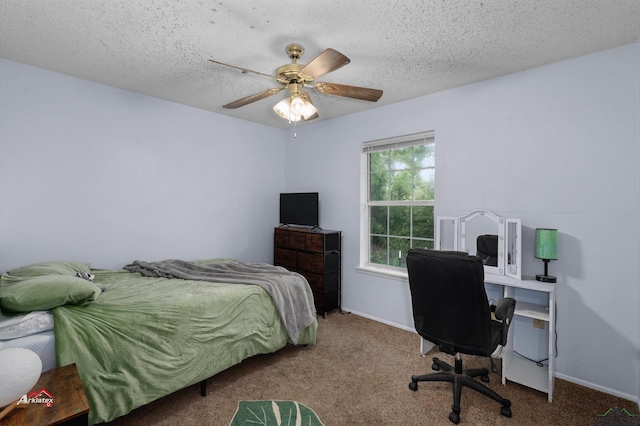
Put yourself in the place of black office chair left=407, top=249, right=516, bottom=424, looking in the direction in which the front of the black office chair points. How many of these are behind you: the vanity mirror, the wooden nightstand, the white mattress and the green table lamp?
2

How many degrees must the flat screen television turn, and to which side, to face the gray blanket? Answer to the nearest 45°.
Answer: approximately 45° to its left

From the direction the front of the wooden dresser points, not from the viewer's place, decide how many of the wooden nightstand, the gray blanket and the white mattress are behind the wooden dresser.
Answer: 0

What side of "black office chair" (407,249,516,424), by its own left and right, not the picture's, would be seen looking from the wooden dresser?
left

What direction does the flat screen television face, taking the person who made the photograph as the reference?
facing the viewer and to the left of the viewer

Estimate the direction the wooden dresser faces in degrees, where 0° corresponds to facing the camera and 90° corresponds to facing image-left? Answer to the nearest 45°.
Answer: approximately 45°

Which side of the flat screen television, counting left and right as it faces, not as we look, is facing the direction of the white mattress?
front

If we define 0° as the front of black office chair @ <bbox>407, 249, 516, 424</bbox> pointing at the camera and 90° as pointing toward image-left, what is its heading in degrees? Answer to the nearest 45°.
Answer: approximately 225°

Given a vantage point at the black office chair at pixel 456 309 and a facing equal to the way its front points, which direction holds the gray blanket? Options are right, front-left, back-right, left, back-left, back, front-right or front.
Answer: back-left

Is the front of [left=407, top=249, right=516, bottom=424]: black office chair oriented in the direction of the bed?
no

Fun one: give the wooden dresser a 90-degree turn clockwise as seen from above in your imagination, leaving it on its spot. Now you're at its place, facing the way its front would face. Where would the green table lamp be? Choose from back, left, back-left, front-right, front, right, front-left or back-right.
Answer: back

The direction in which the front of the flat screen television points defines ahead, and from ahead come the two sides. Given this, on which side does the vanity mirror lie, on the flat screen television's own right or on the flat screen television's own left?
on the flat screen television's own left

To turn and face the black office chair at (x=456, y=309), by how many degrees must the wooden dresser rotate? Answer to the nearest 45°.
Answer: approximately 90° to its left

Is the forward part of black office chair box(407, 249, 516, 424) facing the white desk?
yes

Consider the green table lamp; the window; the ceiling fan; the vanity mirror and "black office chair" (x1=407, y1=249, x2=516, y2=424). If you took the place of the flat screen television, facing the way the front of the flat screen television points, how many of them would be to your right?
0

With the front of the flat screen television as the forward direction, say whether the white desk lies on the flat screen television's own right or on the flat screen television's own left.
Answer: on the flat screen television's own left

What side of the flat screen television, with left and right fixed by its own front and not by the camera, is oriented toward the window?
left
